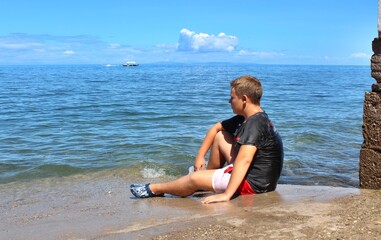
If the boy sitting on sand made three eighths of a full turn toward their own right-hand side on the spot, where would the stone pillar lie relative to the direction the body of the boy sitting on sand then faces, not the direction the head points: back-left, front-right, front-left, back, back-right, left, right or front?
front-right

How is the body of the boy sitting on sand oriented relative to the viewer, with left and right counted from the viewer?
facing to the left of the viewer
